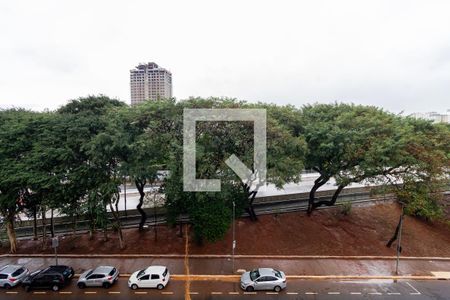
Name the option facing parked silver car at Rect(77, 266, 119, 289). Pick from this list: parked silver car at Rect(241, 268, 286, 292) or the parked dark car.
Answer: parked silver car at Rect(241, 268, 286, 292)

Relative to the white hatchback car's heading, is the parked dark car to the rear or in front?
in front

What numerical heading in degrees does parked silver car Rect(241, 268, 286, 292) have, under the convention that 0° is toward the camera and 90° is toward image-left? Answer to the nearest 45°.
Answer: approximately 90°

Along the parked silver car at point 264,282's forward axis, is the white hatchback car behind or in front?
in front

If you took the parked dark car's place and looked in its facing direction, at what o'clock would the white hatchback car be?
The white hatchback car is roughly at 7 o'clock from the parked dark car.

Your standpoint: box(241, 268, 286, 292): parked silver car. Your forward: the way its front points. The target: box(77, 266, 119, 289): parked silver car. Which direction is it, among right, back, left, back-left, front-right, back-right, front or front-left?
front

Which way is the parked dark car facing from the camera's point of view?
to the viewer's left
